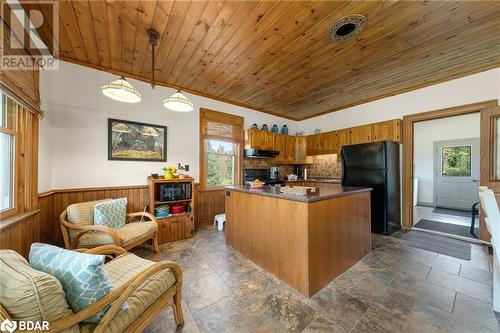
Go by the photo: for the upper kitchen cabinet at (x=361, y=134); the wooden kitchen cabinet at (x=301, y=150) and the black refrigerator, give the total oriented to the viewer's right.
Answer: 0

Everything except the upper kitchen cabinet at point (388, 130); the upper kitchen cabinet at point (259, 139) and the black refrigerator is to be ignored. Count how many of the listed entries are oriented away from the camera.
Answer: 0

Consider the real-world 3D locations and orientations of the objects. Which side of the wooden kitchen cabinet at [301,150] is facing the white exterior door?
left

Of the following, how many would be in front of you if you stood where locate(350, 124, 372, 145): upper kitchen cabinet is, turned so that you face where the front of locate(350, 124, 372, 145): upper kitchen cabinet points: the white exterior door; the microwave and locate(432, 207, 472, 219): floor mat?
1

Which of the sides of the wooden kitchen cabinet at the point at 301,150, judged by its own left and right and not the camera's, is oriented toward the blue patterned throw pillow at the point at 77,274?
front

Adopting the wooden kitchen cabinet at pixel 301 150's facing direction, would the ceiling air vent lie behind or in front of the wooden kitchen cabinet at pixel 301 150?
in front

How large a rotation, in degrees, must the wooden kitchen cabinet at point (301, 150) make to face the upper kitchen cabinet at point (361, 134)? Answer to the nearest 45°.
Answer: approximately 45° to its left

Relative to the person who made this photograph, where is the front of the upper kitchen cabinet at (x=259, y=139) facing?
facing the viewer and to the right of the viewer

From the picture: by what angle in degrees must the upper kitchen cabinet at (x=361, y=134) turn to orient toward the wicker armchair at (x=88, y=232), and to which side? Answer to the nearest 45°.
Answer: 0° — it already faces it

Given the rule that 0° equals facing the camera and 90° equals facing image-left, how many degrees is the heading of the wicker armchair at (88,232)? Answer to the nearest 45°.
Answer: approximately 315°

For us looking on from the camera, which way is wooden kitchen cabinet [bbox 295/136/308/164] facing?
facing the viewer

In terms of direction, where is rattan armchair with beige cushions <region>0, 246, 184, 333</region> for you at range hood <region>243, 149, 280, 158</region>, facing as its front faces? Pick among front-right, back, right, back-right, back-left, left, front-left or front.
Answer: front-right
